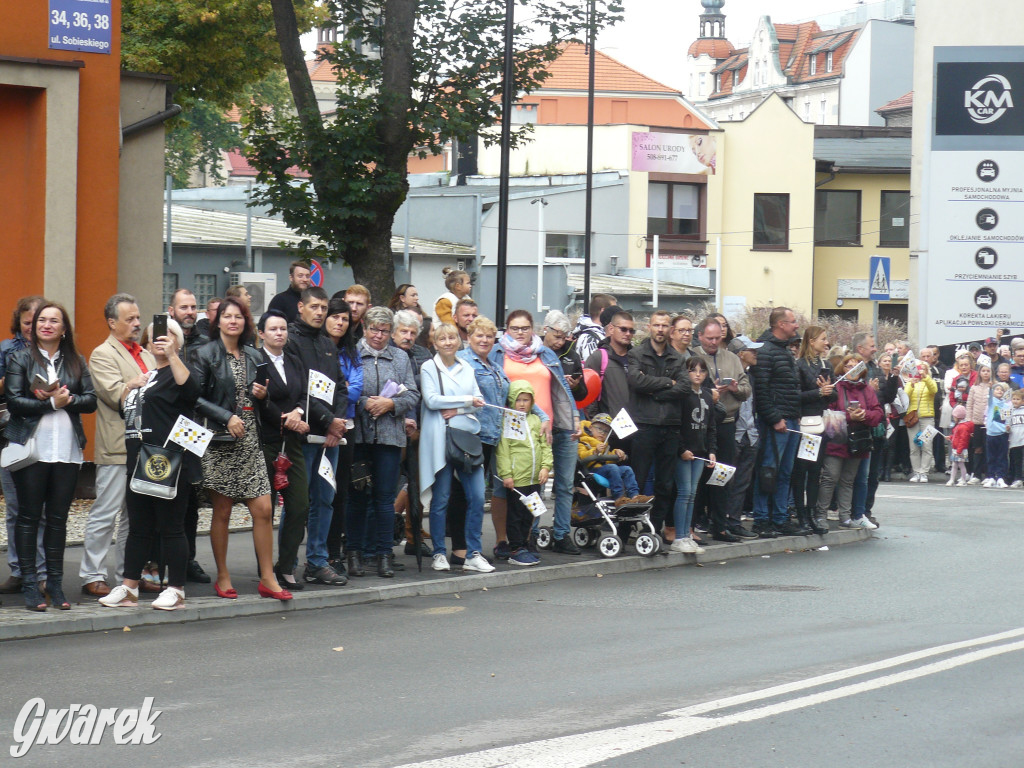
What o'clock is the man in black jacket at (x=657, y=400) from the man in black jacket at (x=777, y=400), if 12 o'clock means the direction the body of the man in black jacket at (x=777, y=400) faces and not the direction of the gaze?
the man in black jacket at (x=657, y=400) is roughly at 4 o'clock from the man in black jacket at (x=777, y=400).

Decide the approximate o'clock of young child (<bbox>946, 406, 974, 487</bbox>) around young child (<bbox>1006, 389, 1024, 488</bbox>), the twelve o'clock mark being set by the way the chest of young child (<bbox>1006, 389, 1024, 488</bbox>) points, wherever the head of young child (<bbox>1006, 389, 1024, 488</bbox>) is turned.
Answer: young child (<bbox>946, 406, 974, 487</bbox>) is roughly at 2 o'clock from young child (<bbox>1006, 389, 1024, 488</bbox>).

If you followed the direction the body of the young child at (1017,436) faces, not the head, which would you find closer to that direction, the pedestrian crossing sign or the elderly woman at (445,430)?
the elderly woman

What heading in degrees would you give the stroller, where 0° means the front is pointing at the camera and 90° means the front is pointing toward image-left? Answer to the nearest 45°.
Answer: approximately 315°

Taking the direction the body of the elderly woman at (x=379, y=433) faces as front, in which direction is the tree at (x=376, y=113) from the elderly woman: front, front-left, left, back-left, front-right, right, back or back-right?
back

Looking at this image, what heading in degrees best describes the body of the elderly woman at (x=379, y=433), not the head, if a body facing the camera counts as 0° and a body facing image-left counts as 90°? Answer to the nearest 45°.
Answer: approximately 0°

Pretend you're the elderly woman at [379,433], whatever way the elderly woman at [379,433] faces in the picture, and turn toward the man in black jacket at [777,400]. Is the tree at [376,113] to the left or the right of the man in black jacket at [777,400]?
left

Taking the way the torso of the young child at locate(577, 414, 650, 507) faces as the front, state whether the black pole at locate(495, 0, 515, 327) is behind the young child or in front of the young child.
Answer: behind
